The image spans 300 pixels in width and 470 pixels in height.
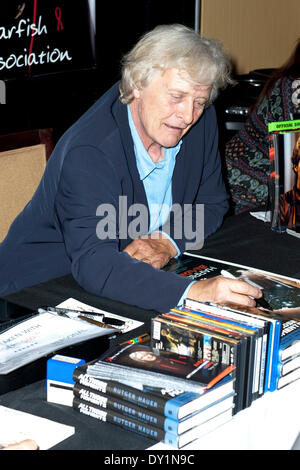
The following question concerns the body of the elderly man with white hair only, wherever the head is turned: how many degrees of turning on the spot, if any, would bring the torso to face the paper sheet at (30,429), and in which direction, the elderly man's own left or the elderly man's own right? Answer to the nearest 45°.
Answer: approximately 45° to the elderly man's own right

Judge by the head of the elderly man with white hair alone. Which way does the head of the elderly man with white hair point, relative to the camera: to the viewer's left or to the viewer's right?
to the viewer's right

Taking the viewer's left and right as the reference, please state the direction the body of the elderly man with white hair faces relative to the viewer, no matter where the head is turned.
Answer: facing the viewer and to the right of the viewer

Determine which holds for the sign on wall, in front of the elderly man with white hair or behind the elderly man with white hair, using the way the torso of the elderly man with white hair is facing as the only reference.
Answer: behind

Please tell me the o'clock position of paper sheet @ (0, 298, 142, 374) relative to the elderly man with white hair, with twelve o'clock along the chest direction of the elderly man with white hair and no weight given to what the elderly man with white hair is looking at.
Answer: The paper sheet is roughly at 2 o'clock from the elderly man with white hair.
